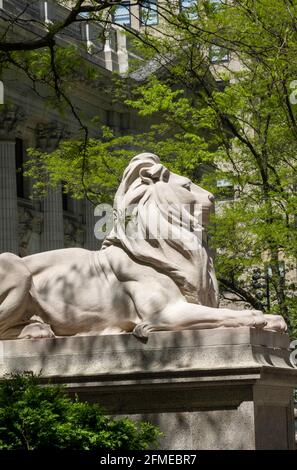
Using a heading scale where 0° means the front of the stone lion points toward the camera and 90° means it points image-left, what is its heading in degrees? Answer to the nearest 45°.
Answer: approximately 270°
